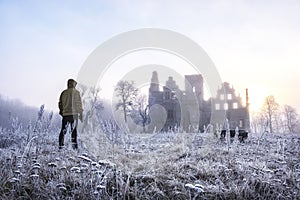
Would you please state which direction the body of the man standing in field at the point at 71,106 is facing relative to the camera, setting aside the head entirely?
away from the camera

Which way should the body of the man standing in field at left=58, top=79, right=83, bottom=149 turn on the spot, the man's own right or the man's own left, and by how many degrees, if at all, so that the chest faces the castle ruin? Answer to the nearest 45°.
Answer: approximately 45° to the man's own right

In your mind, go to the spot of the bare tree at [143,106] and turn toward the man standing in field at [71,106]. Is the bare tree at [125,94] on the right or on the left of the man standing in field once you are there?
right

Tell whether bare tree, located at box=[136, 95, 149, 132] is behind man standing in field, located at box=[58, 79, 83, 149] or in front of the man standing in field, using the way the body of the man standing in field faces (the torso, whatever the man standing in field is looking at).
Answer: in front

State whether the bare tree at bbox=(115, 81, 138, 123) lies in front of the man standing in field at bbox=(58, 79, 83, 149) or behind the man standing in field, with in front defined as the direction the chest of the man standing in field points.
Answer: in front
